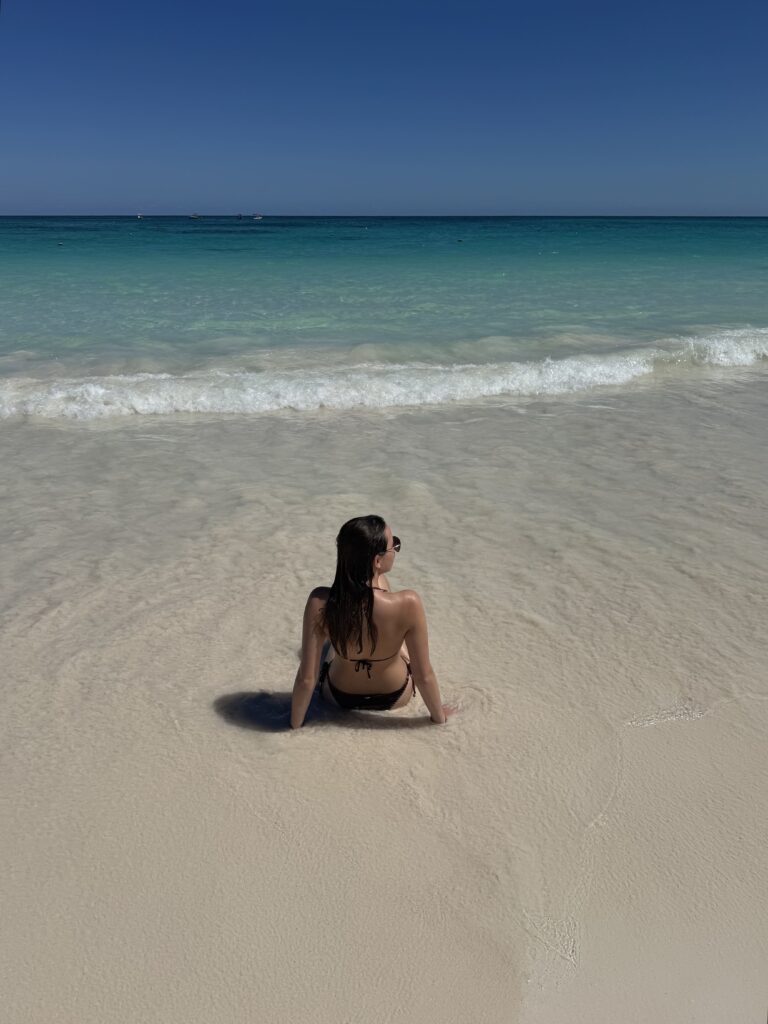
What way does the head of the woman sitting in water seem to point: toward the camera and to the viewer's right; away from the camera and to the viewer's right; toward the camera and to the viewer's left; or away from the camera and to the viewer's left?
away from the camera and to the viewer's right

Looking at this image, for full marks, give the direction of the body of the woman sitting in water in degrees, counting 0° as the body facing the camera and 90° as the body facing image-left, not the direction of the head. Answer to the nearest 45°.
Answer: approximately 180°
